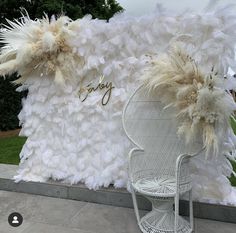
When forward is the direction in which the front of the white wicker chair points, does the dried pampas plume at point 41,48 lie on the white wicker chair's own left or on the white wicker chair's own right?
on the white wicker chair's own right

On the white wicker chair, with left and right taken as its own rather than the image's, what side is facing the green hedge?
right

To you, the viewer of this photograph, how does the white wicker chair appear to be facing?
facing the viewer and to the left of the viewer
